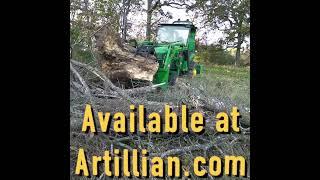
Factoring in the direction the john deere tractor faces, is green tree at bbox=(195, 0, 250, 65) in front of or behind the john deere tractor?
behind

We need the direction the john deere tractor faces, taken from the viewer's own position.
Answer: facing the viewer and to the left of the viewer
